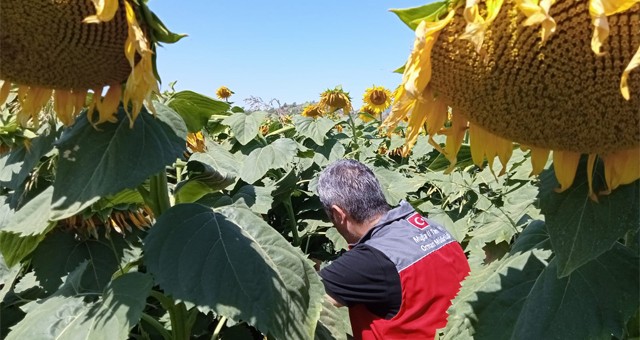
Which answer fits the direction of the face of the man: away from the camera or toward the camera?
away from the camera

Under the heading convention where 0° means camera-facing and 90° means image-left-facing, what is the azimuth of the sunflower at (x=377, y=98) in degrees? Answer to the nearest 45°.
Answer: approximately 0°

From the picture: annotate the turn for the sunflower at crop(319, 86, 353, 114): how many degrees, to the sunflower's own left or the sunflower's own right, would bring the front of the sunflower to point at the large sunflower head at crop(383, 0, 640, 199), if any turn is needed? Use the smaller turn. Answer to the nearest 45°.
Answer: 0° — it already faces it

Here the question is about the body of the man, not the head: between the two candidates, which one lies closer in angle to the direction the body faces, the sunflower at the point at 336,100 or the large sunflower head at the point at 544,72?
the sunflower

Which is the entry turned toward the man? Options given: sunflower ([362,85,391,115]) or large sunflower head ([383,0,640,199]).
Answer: the sunflower

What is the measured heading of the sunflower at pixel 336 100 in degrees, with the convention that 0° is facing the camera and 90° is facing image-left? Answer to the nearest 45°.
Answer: approximately 0°

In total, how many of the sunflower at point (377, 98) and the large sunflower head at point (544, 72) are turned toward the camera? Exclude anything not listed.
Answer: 2

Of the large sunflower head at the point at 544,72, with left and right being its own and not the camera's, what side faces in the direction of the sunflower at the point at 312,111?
back

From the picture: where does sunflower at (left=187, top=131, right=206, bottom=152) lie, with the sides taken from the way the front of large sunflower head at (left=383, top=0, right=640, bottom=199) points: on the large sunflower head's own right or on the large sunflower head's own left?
on the large sunflower head's own right

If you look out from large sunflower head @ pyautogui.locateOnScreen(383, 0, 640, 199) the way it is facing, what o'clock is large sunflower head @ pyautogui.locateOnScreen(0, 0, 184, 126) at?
large sunflower head @ pyautogui.locateOnScreen(0, 0, 184, 126) is roughly at 3 o'clock from large sunflower head @ pyautogui.locateOnScreen(383, 0, 640, 199).

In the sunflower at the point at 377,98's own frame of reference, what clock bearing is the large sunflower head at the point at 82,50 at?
The large sunflower head is roughly at 12 o'clock from the sunflower.

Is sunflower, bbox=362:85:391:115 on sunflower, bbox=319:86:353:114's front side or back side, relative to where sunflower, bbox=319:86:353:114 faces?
on the back side

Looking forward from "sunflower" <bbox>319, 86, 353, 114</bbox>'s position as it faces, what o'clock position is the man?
The man is roughly at 12 o'clock from the sunflower.

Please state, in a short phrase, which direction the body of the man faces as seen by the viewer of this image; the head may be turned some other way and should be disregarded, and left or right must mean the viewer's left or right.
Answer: facing away from the viewer and to the left of the viewer

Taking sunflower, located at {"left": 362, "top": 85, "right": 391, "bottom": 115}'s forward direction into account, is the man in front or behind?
in front
